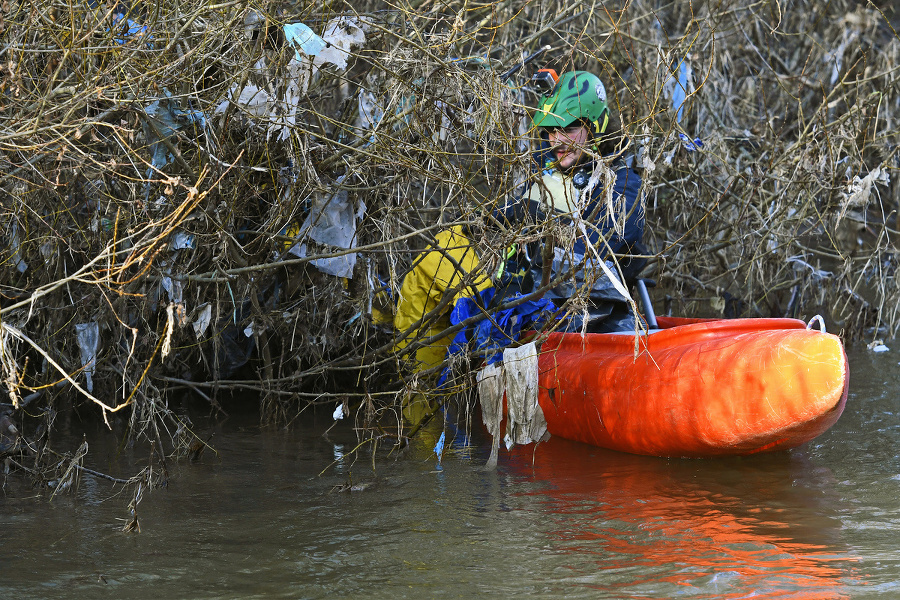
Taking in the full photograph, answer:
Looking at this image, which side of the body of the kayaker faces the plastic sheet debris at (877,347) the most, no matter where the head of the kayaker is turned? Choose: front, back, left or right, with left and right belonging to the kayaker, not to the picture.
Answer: back

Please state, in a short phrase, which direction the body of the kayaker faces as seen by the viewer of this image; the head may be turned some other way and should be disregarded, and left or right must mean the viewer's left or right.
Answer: facing the viewer and to the left of the viewer

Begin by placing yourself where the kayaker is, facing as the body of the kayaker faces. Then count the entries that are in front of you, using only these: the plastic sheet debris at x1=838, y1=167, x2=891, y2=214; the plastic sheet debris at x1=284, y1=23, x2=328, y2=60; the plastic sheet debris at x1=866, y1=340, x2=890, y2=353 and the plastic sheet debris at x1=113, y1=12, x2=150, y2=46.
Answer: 2

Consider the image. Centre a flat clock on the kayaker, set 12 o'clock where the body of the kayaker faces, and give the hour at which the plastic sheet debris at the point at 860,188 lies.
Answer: The plastic sheet debris is roughly at 7 o'clock from the kayaker.

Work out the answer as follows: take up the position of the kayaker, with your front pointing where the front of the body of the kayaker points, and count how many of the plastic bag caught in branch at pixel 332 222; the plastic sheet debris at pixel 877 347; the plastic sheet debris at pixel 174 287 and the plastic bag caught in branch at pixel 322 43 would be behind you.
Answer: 1

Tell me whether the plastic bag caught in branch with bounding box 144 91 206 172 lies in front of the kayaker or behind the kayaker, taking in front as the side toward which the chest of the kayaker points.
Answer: in front

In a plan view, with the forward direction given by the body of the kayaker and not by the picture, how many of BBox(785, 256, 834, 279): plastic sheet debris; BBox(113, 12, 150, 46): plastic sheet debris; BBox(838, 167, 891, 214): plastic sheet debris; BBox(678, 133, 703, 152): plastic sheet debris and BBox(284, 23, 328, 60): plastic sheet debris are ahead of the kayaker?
2

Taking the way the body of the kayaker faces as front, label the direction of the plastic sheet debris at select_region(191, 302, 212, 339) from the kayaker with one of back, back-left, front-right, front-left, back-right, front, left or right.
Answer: front-right

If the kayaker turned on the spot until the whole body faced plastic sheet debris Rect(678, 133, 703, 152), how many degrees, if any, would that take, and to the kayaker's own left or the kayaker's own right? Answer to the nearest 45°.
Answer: approximately 180°

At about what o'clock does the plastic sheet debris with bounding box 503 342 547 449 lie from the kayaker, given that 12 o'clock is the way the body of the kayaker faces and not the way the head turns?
The plastic sheet debris is roughly at 11 o'clock from the kayaker.

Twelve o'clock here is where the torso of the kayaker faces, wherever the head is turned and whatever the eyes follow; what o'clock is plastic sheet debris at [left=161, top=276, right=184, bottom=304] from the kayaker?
The plastic sheet debris is roughly at 1 o'clock from the kayaker.
